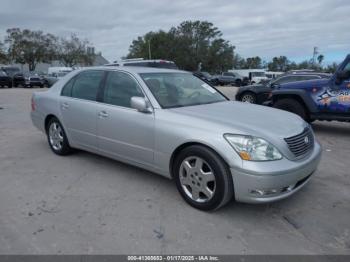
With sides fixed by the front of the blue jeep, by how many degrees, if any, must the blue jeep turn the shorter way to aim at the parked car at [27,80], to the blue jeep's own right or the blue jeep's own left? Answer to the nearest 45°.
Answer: approximately 45° to the blue jeep's own right

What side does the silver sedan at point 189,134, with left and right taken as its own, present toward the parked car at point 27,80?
back

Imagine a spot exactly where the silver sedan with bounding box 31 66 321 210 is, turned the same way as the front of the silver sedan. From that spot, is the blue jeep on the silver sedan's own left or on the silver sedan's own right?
on the silver sedan's own left

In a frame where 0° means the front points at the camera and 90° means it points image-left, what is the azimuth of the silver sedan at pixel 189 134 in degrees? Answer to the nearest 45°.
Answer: approximately 315°

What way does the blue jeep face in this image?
to the viewer's left

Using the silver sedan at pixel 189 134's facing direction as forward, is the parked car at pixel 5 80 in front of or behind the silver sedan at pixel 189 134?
behind

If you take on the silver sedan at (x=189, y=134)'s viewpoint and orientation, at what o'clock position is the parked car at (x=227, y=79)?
The parked car is roughly at 8 o'clock from the silver sedan.
